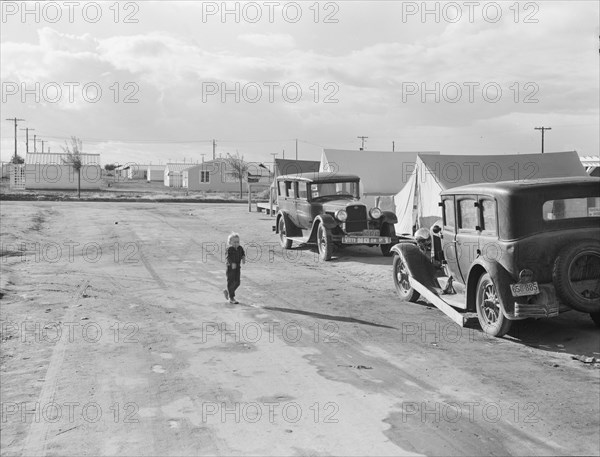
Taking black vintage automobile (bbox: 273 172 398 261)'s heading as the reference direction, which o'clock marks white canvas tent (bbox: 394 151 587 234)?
The white canvas tent is roughly at 9 o'clock from the black vintage automobile.

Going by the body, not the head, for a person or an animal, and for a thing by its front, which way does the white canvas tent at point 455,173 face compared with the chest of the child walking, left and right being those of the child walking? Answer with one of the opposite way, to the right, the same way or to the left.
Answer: to the right

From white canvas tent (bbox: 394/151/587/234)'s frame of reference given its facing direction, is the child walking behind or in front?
in front

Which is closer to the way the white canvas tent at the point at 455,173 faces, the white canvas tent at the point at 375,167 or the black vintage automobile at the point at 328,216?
the black vintage automobile

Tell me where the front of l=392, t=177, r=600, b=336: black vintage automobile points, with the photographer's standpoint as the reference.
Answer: facing away from the viewer and to the left of the viewer

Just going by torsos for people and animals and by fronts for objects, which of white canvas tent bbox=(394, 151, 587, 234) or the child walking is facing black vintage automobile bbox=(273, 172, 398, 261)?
the white canvas tent

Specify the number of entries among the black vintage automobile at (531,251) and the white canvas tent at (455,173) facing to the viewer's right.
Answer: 0

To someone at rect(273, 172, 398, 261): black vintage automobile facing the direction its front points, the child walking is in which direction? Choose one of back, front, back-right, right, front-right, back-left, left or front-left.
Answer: front-right

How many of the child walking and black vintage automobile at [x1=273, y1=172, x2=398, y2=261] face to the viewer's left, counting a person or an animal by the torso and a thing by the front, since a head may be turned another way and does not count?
0
